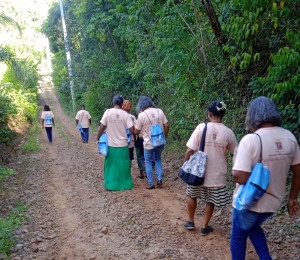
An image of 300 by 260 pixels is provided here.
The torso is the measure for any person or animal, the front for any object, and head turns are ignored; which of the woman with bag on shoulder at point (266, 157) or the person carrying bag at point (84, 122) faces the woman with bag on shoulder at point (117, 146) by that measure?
the woman with bag on shoulder at point (266, 157)

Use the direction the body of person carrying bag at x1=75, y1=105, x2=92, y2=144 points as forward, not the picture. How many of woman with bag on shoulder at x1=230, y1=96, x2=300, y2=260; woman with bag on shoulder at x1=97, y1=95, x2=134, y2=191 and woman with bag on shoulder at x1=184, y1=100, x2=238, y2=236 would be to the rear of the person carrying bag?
3

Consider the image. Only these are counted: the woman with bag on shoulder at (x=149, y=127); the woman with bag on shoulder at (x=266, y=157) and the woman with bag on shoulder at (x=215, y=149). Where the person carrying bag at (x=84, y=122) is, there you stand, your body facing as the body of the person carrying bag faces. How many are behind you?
3

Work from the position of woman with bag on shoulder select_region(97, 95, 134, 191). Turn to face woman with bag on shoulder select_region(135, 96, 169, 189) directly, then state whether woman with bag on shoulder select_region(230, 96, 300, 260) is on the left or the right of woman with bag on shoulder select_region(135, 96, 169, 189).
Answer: right

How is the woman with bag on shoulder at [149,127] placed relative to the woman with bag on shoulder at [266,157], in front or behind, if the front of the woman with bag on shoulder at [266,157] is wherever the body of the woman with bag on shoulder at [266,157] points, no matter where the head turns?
in front

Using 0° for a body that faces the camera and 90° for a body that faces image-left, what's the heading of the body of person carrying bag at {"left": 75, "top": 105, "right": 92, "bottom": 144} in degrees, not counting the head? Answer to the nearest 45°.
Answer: approximately 180°

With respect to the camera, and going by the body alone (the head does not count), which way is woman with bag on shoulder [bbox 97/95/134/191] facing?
away from the camera

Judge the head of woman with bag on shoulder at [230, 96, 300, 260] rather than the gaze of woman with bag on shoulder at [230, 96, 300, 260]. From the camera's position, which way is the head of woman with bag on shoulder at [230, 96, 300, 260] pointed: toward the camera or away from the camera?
away from the camera

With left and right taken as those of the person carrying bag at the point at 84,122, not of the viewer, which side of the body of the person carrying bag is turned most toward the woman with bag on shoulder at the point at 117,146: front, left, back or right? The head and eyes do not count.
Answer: back

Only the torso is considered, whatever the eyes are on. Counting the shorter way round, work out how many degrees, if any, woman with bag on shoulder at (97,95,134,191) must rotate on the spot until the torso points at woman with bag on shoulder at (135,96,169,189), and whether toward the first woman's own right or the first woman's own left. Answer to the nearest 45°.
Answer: approximately 135° to the first woman's own right

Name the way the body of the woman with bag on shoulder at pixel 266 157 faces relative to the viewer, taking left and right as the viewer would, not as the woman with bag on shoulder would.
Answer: facing away from the viewer and to the left of the viewer

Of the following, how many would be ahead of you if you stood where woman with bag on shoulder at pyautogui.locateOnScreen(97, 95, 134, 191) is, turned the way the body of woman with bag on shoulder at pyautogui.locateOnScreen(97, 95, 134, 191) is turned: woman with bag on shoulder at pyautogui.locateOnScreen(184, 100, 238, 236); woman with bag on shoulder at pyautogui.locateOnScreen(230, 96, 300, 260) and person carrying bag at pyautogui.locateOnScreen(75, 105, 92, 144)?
1

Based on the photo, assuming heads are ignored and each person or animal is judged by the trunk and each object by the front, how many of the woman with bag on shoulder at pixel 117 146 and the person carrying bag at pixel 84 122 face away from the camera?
2
